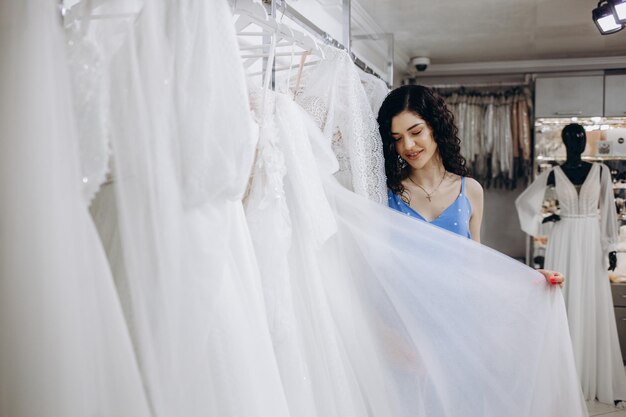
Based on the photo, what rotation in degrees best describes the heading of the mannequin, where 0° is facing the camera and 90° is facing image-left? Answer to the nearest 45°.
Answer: approximately 0°

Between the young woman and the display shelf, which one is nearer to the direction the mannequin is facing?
the young woman

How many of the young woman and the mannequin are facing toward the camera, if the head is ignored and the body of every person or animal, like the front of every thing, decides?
2

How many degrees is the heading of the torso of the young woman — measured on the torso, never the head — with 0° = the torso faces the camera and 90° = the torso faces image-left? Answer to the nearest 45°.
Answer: approximately 0°

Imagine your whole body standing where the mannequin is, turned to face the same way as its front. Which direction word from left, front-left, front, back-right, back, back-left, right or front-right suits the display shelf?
back

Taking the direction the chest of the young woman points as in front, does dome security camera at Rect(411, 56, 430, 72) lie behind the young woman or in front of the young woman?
behind
